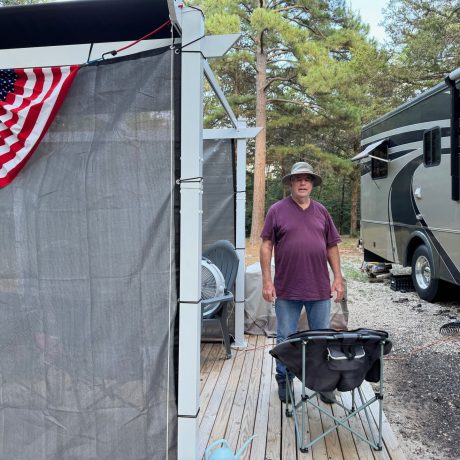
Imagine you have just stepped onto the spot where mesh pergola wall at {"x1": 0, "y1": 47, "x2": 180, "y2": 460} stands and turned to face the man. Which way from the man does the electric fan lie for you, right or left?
left

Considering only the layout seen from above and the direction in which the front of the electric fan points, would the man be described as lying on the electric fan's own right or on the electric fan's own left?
on the electric fan's own left

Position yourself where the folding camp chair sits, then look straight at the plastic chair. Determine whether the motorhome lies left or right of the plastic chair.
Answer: right

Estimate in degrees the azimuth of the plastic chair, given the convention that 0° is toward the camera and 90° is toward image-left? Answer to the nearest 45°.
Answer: approximately 45°

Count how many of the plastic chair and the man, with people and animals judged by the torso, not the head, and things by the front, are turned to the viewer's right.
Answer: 0

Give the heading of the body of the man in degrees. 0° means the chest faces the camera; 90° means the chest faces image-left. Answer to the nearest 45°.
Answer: approximately 0°

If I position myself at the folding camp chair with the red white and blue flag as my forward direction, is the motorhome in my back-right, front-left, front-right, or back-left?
back-right
